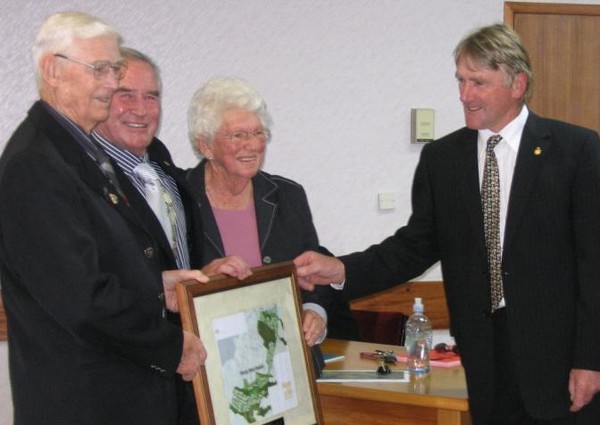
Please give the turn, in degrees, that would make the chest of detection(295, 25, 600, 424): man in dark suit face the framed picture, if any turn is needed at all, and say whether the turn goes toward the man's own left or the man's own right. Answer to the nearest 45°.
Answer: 0° — they already face it

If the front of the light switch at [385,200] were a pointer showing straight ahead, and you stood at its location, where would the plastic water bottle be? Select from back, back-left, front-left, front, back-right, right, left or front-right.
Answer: front

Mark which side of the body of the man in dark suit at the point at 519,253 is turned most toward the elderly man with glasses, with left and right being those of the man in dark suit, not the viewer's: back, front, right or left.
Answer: front

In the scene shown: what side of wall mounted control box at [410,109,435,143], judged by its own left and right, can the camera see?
front

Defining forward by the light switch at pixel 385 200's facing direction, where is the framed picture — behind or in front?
in front

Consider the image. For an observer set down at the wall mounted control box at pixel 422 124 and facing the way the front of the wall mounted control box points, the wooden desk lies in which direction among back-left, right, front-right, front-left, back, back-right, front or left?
front

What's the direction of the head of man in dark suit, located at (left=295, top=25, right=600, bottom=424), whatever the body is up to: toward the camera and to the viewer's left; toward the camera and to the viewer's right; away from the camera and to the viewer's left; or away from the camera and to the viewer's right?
toward the camera and to the viewer's left

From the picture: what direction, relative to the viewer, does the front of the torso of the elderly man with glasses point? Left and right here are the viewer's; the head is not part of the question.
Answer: facing to the right of the viewer

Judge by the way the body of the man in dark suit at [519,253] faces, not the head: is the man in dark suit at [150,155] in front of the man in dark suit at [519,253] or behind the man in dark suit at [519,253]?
in front

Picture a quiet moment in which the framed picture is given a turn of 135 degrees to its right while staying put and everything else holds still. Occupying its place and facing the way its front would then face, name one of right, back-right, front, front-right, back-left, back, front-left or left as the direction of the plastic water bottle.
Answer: right

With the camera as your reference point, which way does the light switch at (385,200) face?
facing the viewer

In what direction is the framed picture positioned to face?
toward the camera

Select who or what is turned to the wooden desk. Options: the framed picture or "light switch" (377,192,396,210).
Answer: the light switch

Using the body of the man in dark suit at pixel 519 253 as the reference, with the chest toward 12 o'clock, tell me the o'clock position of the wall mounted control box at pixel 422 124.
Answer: The wall mounted control box is roughly at 4 o'clock from the man in dark suit.
